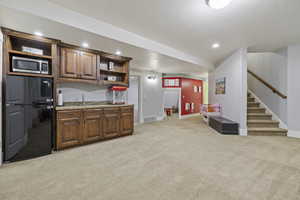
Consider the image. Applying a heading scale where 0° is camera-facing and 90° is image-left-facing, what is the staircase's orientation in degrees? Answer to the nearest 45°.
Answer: approximately 0°

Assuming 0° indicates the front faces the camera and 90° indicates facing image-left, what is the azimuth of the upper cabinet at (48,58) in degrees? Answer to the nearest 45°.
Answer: approximately 315°

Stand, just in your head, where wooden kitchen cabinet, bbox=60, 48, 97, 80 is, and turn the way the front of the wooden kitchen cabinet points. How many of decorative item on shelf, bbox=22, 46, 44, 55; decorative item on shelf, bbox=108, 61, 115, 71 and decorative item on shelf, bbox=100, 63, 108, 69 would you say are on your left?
2

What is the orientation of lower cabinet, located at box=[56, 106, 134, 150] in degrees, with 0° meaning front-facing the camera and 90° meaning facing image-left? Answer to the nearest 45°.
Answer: approximately 315°

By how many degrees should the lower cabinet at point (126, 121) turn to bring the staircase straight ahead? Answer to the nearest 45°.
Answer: approximately 45° to its left

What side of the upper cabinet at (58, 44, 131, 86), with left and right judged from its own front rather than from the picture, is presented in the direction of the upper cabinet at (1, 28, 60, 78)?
right
